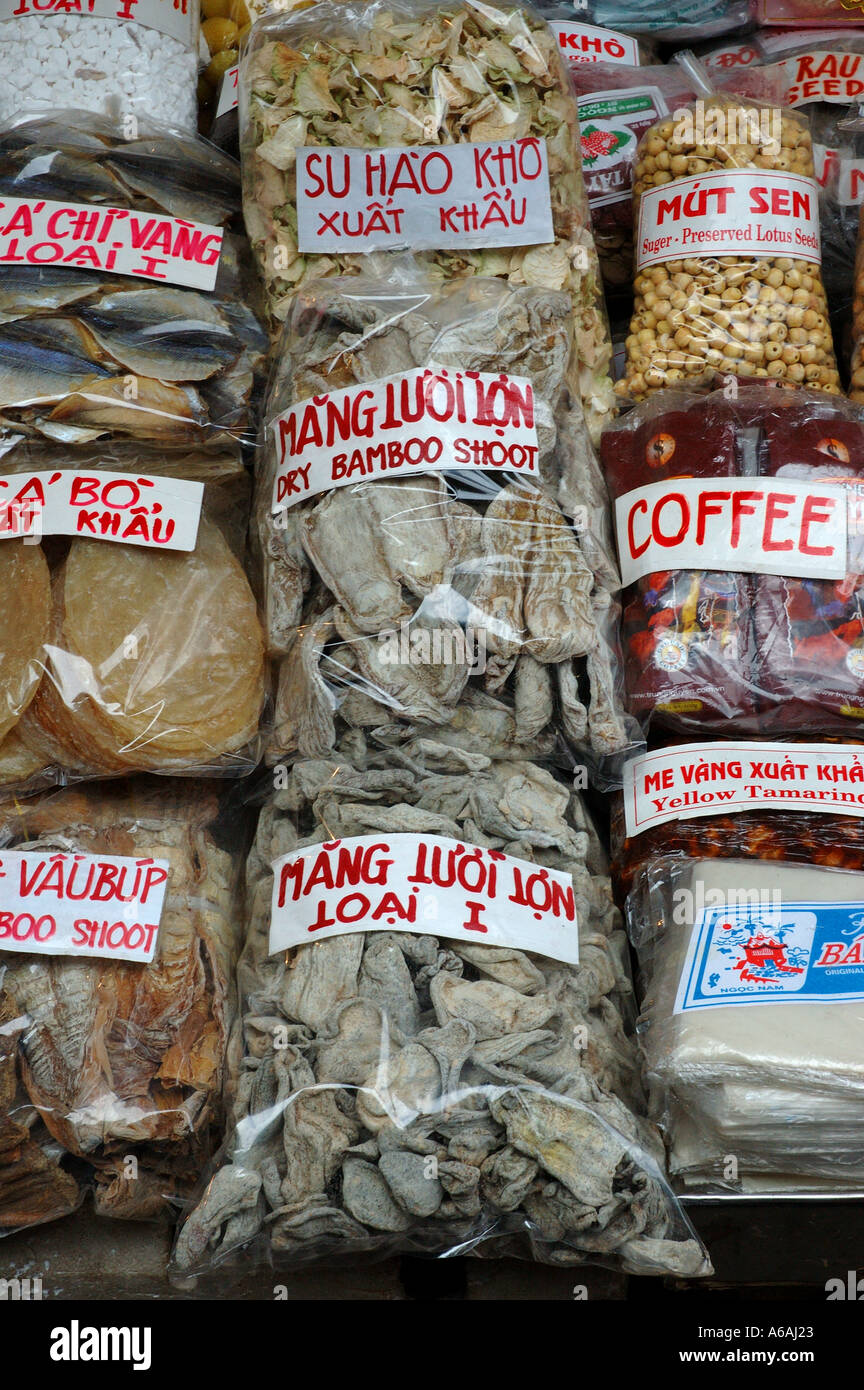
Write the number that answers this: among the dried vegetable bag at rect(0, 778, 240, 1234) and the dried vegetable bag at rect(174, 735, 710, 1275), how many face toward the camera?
2

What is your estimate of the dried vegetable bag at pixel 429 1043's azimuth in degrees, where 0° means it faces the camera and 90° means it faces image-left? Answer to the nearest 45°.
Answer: approximately 0°

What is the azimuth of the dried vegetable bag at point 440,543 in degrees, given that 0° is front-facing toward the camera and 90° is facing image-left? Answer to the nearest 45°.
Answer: approximately 0°
